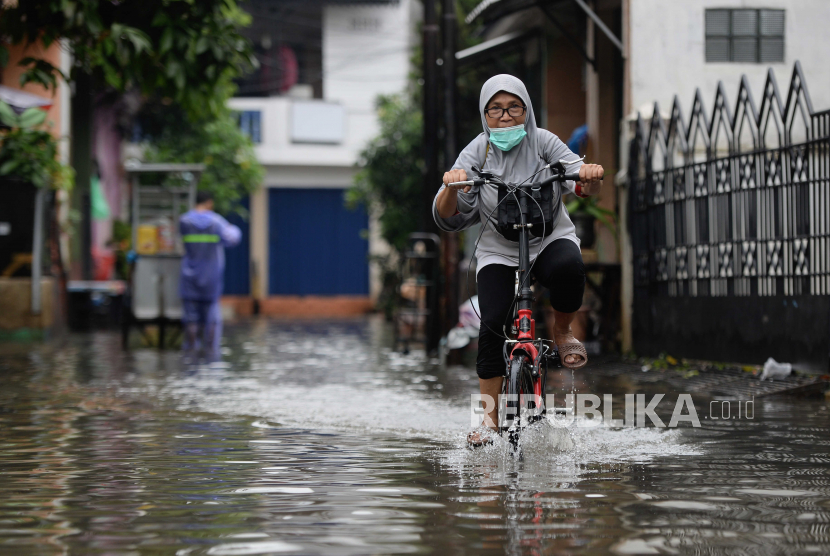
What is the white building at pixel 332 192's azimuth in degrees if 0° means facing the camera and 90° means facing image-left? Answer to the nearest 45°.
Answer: approximately 0°

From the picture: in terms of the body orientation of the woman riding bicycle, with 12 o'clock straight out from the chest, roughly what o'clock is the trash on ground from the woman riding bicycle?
The trash on ground is roughly at 7 o'clock from the woman riding bicycle.

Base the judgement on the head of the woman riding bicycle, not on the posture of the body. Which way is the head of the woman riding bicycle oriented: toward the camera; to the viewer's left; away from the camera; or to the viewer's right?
toward the camera

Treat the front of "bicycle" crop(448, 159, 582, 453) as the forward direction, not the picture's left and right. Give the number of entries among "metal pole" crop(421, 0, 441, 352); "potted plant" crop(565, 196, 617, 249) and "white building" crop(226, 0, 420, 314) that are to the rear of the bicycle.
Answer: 3

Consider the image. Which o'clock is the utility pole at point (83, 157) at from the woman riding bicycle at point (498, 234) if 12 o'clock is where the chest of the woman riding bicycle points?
The utility pole is roughly at 5 o'clock from the woman riding bicycle.

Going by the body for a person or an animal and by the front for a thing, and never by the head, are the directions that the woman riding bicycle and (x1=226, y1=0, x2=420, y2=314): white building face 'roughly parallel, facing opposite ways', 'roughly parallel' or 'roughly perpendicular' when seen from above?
roughly parallel

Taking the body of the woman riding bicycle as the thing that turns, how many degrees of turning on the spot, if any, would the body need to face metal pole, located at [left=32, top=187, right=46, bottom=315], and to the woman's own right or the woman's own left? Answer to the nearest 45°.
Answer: approximately 135° to the woman's own right

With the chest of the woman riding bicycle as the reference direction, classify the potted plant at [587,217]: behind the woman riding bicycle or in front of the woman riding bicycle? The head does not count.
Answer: behind

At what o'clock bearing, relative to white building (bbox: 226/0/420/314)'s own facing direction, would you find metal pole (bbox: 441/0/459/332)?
The metal pole is roughly at 12 o'clock from the white building.

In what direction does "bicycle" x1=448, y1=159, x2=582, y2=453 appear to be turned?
toward the camera

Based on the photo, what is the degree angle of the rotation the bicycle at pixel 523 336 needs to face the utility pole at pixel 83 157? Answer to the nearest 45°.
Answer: approximately 135° to its right

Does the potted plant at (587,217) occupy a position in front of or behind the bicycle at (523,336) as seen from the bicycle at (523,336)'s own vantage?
behind

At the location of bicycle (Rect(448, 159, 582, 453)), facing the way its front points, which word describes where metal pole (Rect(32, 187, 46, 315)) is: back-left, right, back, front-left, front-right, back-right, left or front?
back-right

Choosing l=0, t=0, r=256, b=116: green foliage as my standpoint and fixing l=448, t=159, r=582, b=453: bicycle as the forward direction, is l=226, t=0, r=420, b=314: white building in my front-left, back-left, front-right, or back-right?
back-left

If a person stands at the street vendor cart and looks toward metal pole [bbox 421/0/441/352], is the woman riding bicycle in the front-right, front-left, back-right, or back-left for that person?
front-right
